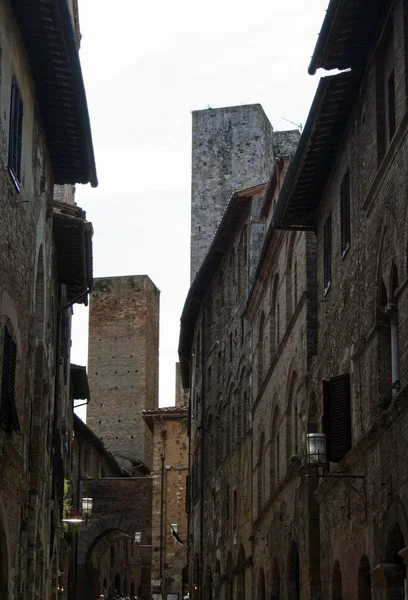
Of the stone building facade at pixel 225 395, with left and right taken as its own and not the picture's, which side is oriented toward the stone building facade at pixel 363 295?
left

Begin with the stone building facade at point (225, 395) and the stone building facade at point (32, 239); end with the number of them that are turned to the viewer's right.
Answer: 1

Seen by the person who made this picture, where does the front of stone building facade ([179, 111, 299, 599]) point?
facing to the left of the viewer

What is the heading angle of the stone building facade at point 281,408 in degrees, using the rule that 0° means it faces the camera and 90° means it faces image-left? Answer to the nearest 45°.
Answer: approximately 90°

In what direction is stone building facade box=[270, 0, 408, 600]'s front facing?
to the viewer's left

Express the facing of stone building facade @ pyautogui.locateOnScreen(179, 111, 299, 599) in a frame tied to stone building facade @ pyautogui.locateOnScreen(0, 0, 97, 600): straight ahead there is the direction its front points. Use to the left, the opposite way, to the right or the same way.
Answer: the opposite way

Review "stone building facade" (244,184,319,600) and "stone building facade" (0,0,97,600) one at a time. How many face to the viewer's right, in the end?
1

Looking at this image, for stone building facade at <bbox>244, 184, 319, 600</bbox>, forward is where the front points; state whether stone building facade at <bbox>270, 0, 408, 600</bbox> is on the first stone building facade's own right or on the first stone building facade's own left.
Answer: on the first stone building facade's own left

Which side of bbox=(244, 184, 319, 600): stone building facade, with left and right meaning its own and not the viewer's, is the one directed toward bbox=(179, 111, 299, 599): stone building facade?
right

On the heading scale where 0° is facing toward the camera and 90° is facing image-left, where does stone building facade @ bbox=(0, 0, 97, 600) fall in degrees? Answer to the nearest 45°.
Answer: approximately 270°

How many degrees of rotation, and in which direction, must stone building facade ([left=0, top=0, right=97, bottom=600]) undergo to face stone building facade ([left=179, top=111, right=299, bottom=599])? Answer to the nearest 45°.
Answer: approximately 90° to its left

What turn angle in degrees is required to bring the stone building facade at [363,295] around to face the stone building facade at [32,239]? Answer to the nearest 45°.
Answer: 0° — it already faces it

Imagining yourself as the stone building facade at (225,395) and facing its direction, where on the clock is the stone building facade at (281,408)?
the stone building facade at (281,408) is roughly at 9 o'clock from the stone building facade at (225,395).
